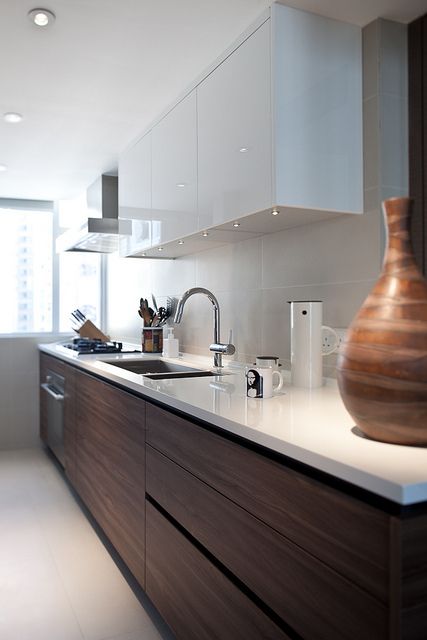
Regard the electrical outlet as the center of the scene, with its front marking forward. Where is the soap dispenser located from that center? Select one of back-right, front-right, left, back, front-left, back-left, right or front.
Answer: right

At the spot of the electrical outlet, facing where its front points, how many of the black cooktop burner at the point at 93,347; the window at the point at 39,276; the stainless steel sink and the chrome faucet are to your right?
4

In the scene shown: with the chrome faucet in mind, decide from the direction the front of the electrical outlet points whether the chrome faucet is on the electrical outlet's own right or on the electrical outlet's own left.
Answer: on the electrical outlet's own right

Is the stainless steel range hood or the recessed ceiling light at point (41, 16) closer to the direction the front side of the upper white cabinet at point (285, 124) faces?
the recessed ceiling light

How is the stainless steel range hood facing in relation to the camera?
to the viewer's left

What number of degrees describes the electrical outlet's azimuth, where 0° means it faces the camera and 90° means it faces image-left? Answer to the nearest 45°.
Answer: approximately 45°

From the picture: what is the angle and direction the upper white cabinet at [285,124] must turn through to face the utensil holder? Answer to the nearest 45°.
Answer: approximately 90° to its right

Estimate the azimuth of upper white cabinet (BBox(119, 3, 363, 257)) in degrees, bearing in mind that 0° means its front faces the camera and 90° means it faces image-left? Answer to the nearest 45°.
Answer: approximately 45°
